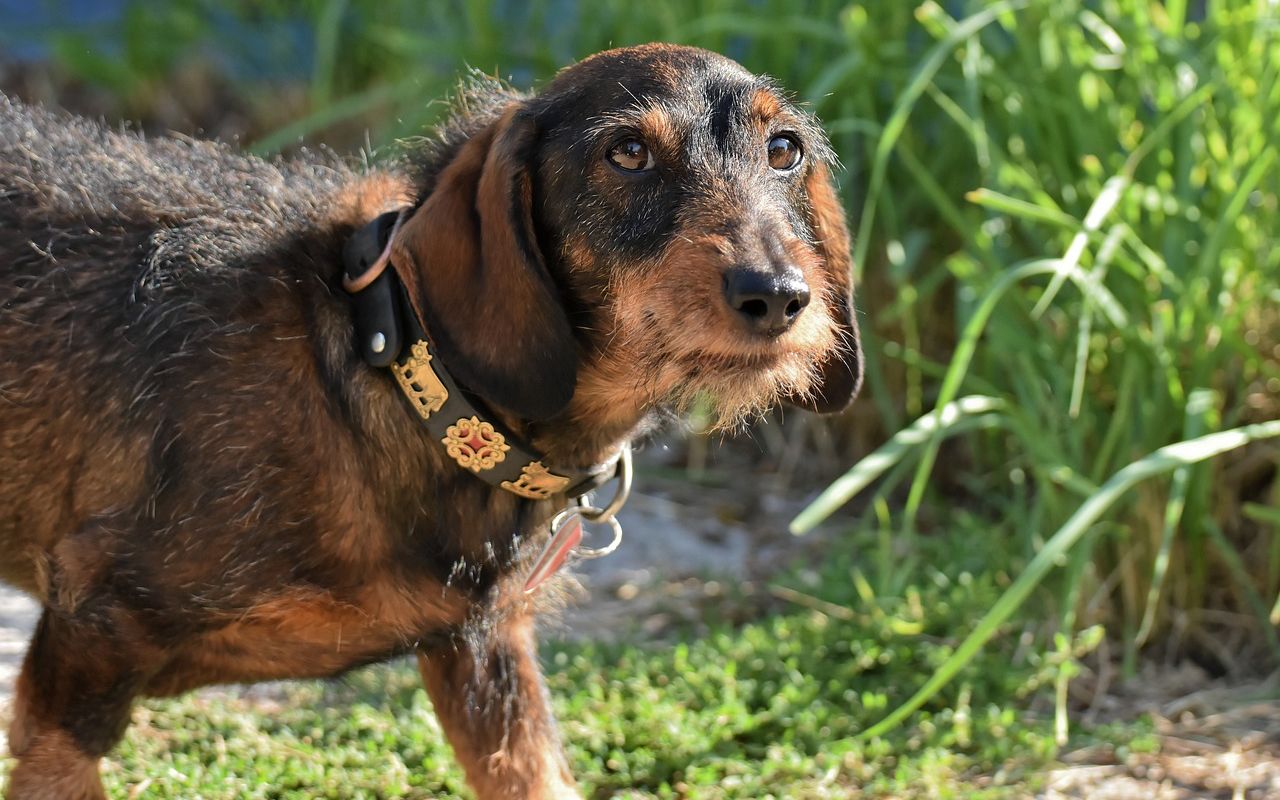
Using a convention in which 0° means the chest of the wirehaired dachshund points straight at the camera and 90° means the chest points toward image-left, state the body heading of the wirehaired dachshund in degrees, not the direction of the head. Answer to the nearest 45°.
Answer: approximately 270°
